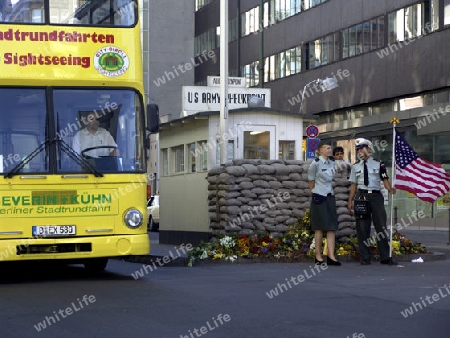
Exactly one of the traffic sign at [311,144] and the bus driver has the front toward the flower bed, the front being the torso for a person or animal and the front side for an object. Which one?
the traffic sign

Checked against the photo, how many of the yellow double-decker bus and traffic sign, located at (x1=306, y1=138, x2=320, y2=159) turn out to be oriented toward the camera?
2

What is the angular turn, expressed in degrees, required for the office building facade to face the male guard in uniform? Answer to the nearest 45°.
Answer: approximately 45° to its left

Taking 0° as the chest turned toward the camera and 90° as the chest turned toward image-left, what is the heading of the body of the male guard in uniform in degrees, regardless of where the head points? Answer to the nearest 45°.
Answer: approximately 0°
